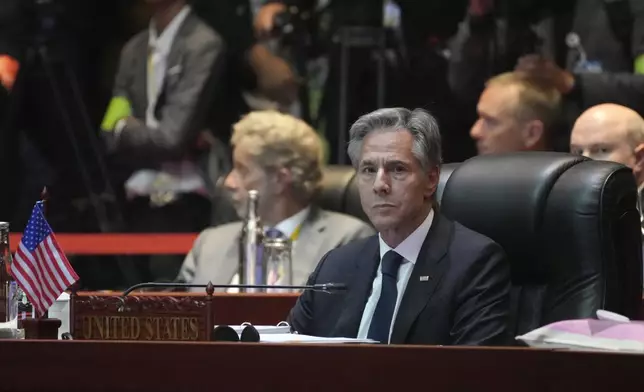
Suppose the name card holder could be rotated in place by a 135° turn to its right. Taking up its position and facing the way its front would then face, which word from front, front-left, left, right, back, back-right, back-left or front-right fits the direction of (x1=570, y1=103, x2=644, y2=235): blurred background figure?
right

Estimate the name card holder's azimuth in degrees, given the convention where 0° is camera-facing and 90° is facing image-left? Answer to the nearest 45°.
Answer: approximately 0°

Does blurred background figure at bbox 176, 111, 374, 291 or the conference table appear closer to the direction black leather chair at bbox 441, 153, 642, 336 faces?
the conference table

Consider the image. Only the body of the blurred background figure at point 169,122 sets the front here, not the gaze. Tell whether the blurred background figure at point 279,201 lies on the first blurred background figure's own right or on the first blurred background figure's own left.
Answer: on the first blurred background figure's own left

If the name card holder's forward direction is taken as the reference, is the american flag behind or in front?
behind

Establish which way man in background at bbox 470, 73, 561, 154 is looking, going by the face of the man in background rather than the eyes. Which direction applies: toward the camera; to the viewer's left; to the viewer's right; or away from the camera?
to the viewer's left

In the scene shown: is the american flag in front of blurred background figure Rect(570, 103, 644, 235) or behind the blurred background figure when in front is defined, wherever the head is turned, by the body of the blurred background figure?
in front

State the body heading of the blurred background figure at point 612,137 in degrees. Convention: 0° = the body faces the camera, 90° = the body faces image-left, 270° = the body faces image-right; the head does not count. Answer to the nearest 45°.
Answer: approximately 45°

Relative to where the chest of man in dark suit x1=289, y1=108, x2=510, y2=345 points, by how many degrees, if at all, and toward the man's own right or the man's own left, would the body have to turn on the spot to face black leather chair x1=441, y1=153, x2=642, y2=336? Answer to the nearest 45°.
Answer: approximately 135° to the man's own left

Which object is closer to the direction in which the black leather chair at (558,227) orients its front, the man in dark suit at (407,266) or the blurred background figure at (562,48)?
the man in dark suit

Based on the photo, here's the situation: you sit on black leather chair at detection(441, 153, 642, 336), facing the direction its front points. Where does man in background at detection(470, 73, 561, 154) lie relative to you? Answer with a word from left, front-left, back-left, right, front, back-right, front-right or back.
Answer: back-right

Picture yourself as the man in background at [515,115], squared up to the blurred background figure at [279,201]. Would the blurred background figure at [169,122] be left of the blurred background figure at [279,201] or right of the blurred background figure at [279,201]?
right
